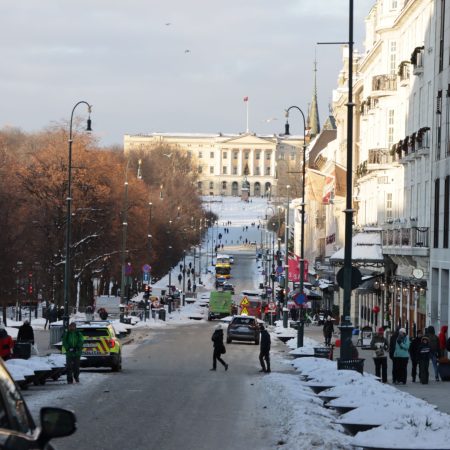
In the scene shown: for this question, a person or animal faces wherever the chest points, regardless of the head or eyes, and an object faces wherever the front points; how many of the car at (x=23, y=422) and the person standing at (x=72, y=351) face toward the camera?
1

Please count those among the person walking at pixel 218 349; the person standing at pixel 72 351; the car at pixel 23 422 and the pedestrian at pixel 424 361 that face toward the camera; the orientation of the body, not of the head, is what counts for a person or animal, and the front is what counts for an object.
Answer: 2

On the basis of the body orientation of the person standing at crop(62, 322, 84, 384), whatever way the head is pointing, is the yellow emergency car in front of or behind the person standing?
behind

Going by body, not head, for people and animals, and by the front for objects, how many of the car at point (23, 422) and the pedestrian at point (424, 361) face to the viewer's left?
0

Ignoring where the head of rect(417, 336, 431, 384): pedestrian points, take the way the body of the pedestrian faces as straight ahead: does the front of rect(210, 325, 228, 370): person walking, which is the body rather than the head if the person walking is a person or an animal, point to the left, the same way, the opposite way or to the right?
to the right

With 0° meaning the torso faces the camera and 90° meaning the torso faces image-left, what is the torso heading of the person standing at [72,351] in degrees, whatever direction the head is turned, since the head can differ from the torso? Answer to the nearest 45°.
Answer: approximately 0°

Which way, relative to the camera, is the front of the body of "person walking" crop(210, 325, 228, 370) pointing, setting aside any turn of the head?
to the viewer's left

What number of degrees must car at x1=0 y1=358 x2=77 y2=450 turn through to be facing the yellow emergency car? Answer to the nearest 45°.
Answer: approximately 45° to its left

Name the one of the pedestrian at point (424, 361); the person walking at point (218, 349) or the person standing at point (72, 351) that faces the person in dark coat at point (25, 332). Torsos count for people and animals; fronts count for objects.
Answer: the person walking at point (218, 349)

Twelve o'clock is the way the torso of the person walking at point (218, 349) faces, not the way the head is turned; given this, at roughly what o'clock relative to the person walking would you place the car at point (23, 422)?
The car is roughly at 9 o'clock from the person walking.

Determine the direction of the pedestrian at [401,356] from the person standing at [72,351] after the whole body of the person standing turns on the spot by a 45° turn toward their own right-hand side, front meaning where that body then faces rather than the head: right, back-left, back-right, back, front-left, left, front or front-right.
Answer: back-left
